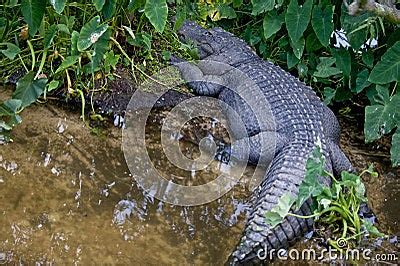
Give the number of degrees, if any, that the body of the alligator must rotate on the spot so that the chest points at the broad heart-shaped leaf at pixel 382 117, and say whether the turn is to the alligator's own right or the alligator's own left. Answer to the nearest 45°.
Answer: approximately 135° to the alligator's own right

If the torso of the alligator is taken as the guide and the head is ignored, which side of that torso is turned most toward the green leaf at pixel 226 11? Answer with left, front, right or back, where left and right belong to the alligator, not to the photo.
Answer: front

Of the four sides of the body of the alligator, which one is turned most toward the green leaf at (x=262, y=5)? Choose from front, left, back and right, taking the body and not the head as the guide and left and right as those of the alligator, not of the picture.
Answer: front

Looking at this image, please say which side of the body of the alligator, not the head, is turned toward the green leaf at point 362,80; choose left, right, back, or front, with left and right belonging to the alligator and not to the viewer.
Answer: right

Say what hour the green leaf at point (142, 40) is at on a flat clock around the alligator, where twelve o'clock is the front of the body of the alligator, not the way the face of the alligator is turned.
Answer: The green leaf is roughly at 11 o'clock from the alligator.

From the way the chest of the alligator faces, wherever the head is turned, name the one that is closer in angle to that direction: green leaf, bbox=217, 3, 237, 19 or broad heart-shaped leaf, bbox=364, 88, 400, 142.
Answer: the green leaf

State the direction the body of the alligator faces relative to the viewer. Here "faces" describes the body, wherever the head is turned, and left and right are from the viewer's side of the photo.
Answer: facing away from the viewer and to the left of the viewer

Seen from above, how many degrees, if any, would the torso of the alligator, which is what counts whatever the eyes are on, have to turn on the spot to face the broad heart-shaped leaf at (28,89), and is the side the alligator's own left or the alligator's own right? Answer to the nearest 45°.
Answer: approximately 90° to the alligator's own left

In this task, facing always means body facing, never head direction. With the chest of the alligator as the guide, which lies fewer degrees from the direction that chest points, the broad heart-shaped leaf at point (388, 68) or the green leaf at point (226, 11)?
the green leaf

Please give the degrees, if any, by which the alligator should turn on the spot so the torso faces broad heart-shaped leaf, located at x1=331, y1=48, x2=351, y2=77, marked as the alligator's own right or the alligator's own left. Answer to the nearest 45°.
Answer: approximately 90° to the alligator's own right

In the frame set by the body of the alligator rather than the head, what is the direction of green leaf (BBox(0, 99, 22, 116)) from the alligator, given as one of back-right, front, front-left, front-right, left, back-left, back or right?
left

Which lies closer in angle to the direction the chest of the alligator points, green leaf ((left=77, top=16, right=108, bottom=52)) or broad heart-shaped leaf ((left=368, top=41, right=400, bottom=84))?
the green leaf
